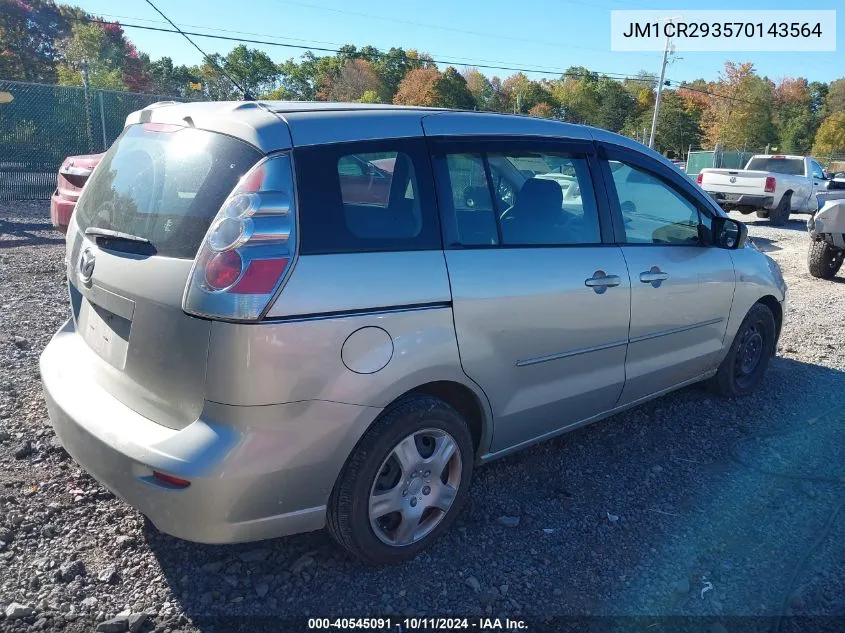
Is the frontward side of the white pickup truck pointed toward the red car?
no

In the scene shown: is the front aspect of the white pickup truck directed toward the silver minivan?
no

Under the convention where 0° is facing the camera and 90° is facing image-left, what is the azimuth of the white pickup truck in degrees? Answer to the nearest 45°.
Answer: approximately 225°

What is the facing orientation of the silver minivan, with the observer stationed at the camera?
facing away from the viewer and to the right of the viewer

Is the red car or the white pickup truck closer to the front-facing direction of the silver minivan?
the white pickup truck

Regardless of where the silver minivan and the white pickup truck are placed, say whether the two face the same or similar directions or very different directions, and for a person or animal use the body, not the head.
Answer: same or similar directions

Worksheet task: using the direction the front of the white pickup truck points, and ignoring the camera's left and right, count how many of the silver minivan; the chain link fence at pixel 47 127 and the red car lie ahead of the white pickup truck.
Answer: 0

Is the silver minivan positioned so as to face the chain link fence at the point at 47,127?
no

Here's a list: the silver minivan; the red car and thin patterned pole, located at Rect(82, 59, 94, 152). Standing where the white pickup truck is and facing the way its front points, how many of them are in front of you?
0

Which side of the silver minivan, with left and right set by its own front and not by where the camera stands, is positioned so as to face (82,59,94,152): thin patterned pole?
left

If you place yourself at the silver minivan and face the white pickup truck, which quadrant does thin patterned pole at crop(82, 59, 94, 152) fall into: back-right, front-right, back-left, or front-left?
front-left

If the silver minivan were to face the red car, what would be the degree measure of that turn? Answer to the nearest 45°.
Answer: approximately 90° to its left
